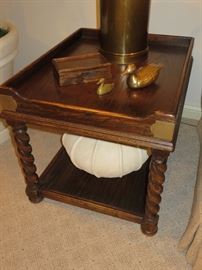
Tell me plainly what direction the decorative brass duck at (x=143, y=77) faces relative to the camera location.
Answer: facing the viewer and to the left of the viewer

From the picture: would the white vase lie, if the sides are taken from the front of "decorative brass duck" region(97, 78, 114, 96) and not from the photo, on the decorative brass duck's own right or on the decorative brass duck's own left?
on the decorative brass duck's own right

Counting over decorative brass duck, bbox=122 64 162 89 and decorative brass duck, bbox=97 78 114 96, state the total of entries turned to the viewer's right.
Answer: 0

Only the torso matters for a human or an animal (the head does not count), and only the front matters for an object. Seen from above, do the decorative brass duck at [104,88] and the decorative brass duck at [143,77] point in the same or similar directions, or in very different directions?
same or similar directions
